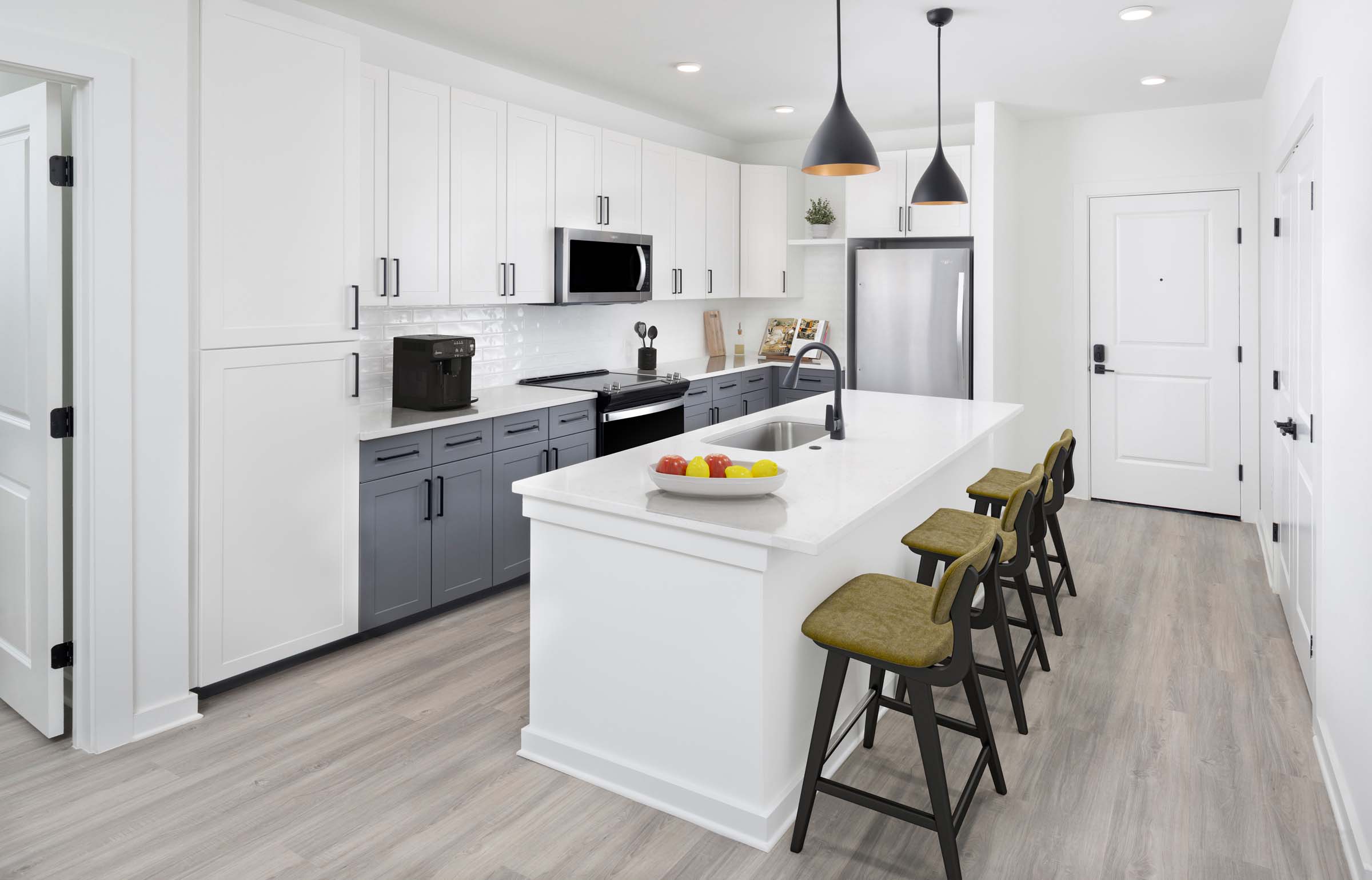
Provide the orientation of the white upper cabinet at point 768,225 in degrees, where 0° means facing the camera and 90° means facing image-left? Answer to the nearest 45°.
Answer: approximately 0°

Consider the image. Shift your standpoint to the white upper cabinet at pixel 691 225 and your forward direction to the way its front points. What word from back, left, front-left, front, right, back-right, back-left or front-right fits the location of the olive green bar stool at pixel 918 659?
front-right

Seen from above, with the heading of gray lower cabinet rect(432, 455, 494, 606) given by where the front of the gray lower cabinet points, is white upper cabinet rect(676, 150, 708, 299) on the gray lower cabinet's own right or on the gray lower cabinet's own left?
on the gray lower cabinet's own left

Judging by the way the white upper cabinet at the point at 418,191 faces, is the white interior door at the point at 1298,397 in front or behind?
in front

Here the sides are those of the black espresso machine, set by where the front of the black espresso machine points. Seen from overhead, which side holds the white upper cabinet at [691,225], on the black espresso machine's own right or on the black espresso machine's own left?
on the black espresso machine's own left

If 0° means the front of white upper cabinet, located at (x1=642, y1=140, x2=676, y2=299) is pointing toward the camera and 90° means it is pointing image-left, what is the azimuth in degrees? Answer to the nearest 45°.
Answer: approximately 315°

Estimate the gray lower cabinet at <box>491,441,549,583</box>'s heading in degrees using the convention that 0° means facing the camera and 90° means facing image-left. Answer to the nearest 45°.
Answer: approximately 315°

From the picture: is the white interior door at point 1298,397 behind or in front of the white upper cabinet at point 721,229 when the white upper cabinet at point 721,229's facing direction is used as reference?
in front
